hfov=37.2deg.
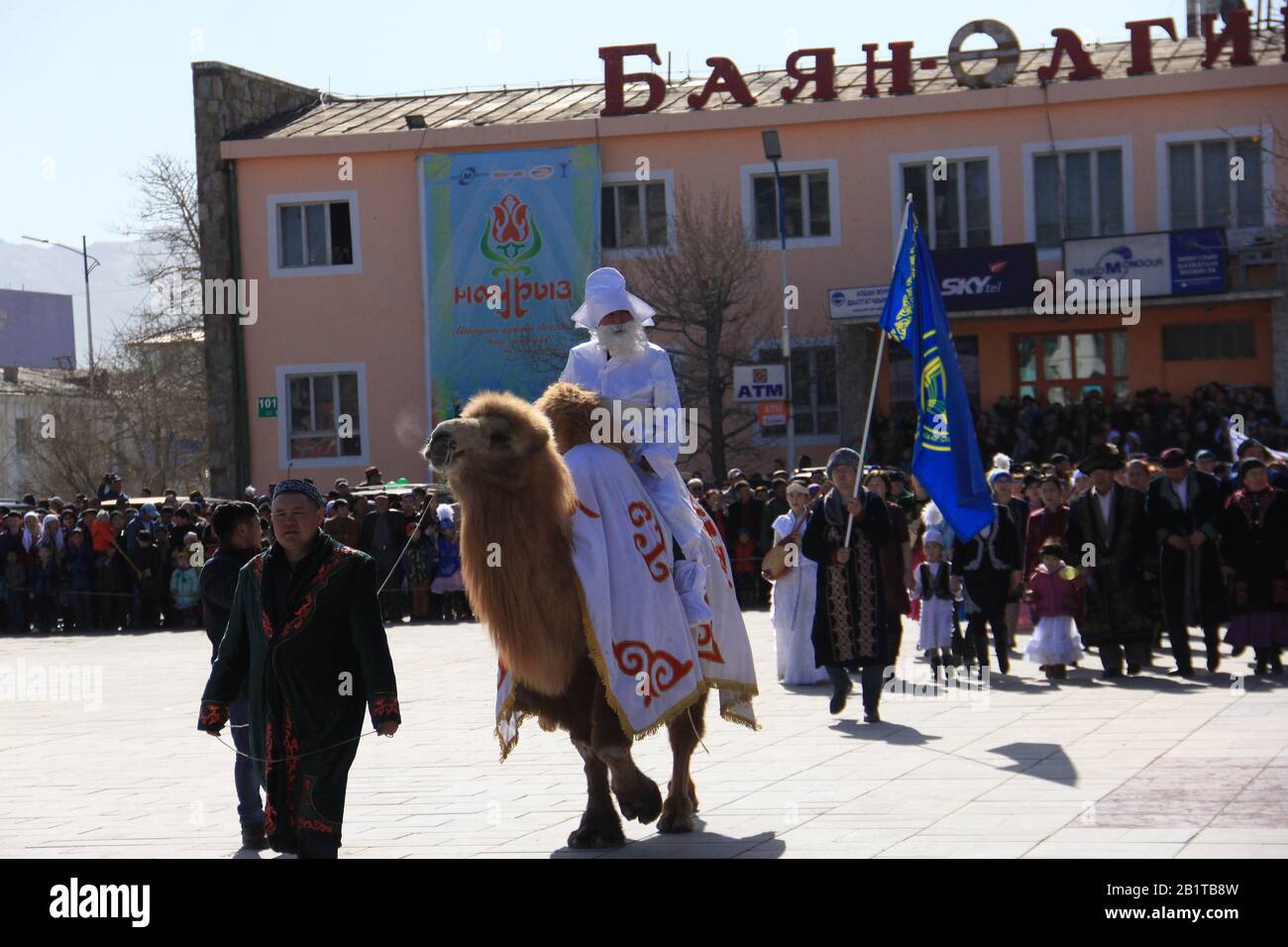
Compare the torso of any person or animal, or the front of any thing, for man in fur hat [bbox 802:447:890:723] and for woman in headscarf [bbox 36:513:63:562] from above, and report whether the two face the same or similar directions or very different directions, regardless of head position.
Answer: same or similar directions

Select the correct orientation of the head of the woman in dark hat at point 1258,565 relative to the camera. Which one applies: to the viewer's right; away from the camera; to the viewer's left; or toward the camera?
toward the camera

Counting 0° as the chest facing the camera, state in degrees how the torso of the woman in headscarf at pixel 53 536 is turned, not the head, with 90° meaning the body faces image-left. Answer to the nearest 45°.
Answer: approximately 0°

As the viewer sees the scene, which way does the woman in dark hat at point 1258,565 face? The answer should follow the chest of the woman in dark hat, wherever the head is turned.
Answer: toward the camera

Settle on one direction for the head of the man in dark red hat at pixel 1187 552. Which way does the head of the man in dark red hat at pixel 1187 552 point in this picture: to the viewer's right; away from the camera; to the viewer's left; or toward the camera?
toward the camera

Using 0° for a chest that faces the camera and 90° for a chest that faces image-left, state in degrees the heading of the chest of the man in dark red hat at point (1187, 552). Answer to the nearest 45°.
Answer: approximately 0°

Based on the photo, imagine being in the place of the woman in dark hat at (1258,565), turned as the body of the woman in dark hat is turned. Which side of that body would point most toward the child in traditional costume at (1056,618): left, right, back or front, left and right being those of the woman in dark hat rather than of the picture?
right

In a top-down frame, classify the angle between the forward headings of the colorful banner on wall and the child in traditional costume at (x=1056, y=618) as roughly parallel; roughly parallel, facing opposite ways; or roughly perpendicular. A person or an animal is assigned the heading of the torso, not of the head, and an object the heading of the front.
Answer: roughly parallel

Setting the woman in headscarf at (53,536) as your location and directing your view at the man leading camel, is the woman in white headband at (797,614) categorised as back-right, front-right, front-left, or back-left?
front-left

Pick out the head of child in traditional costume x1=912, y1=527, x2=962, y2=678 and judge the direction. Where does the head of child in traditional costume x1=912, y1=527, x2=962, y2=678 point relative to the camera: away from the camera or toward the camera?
toward the camera

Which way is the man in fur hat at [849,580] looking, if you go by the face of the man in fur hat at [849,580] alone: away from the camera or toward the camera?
toward the camera

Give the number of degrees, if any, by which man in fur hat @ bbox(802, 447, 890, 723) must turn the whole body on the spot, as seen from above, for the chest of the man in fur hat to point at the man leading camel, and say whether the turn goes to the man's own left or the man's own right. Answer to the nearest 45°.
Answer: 0° — they already face them

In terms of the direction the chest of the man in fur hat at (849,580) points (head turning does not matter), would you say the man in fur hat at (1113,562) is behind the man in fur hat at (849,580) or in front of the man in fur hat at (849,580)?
behind

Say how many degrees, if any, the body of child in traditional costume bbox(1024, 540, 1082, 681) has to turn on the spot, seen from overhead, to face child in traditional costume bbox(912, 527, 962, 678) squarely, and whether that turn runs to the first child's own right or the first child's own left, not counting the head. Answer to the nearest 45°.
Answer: approximately 90° to the first child's own right

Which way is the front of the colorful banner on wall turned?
toward the camera

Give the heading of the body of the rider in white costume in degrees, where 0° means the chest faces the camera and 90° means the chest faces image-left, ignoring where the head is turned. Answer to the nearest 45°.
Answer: approximately 45°

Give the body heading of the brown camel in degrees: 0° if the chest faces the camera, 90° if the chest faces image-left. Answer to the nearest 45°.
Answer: approximately 45°

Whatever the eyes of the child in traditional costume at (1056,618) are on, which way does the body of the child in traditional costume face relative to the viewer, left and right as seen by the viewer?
facing the viewer

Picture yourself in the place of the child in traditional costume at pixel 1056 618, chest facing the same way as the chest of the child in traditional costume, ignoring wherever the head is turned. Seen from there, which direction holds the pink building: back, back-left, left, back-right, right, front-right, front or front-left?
back

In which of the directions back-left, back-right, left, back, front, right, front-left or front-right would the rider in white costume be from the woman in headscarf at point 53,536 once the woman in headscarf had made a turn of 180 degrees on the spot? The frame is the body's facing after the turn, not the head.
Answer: back
